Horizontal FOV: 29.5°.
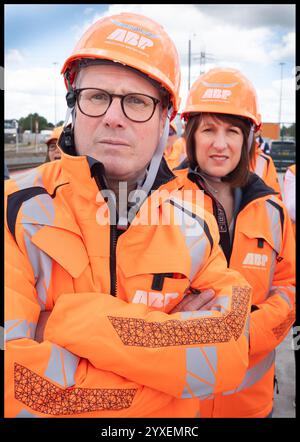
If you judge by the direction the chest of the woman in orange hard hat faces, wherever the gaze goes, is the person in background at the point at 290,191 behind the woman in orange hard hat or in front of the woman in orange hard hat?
behind

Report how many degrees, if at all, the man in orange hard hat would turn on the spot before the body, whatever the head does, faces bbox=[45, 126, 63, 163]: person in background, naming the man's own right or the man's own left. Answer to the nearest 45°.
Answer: approximately 180°

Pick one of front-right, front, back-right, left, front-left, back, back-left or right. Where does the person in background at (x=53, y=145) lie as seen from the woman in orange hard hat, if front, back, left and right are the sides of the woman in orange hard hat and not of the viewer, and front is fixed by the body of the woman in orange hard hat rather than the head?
right

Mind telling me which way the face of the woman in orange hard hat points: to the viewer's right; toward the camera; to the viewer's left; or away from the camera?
toward the camera

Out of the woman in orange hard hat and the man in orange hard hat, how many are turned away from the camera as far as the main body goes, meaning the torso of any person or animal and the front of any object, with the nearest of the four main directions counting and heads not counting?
0

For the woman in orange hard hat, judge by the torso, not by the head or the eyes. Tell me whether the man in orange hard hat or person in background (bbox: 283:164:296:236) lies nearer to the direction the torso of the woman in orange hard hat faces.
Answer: the man in orange hard hat

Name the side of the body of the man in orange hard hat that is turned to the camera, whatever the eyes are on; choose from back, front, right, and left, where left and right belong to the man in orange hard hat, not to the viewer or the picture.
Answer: front

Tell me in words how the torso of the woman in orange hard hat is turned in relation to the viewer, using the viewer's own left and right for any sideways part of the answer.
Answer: facing the viewer and to the left of the viewer

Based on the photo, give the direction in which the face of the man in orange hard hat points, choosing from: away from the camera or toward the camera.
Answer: toward the camera

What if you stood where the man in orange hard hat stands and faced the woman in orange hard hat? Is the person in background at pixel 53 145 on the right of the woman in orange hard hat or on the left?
left
